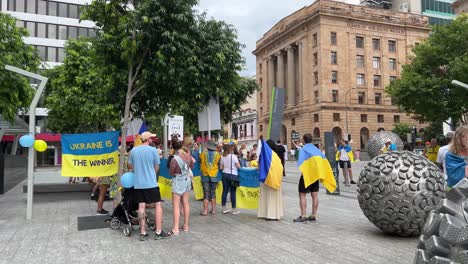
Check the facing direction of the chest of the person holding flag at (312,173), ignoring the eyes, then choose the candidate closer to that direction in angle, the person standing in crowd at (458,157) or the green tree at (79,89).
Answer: the green tree

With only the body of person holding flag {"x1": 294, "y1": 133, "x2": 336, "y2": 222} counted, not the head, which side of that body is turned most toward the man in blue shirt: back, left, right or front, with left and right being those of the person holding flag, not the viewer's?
left

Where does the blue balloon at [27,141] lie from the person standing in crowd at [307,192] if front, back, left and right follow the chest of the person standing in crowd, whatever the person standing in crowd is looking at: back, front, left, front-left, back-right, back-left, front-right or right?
front-left

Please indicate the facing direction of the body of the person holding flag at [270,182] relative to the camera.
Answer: away from the camera

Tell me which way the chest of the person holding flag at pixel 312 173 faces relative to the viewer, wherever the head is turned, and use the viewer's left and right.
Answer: facing away from the viewer and to the left of the viewer

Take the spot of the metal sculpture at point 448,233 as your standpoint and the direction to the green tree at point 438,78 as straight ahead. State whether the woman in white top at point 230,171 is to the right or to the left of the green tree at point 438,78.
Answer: left

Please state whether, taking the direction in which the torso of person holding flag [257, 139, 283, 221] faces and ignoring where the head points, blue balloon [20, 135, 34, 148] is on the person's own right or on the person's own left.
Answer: on the person's own left
